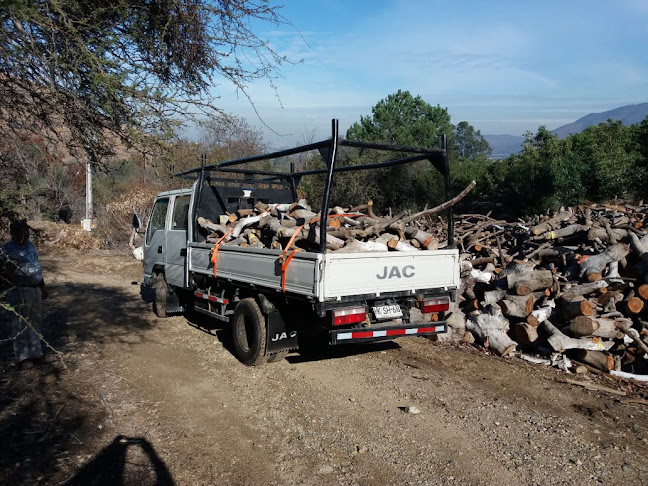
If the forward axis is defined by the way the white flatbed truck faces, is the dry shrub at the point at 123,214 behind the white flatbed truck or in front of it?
in front

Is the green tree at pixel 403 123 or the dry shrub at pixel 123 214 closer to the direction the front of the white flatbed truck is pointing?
the dry shrub

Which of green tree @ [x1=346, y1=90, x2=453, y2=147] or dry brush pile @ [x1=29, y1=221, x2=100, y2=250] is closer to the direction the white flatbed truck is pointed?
the dry brush pile

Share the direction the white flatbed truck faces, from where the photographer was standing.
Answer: facing away from the viewer and to the left of the viewer

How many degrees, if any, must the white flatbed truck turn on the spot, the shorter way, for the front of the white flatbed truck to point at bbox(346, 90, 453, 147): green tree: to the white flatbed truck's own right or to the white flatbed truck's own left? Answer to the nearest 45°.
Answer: approximately 45° to the white flatbed truck's own right

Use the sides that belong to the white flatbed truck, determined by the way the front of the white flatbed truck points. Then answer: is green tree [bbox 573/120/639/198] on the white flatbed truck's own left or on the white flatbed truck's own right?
on the white flatbed truck's own right

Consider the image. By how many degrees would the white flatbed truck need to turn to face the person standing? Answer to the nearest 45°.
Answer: approximately 45° to its left

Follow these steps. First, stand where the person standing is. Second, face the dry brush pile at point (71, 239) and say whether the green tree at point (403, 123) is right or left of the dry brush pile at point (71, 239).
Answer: right
